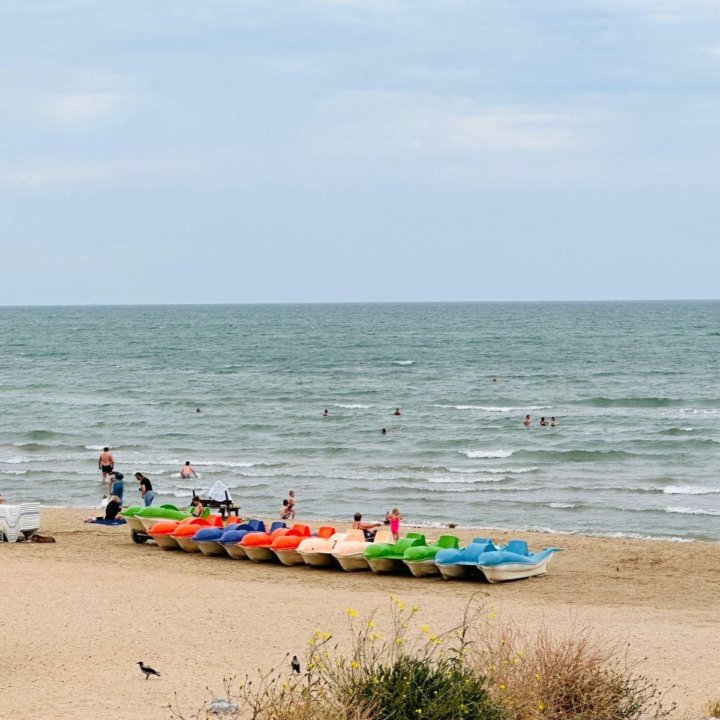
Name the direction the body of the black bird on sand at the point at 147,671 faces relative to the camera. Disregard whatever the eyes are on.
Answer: to the viewer's left

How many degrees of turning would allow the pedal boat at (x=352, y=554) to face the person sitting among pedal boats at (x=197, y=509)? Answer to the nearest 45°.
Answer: approximately 90° to its right

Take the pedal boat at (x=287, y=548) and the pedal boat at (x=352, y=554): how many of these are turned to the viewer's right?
0
